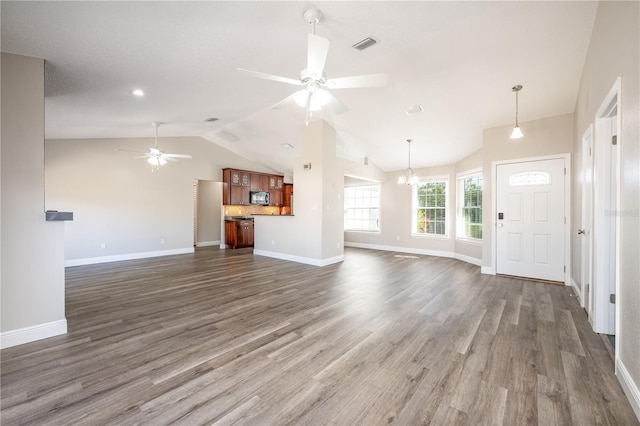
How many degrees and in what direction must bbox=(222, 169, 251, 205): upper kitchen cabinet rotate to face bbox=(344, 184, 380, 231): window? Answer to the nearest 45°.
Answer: approximately 45° to its left

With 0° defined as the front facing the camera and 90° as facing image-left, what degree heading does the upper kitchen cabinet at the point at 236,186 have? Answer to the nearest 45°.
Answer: approximately 315°

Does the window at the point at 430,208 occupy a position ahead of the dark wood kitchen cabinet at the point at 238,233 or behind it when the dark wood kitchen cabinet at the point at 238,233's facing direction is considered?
ahead

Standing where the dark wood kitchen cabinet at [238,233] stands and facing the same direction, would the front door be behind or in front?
in front

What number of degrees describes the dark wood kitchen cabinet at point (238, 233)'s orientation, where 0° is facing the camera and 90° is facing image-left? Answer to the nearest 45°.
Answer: approximately 315°

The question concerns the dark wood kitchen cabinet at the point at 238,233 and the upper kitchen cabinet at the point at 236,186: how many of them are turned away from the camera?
0

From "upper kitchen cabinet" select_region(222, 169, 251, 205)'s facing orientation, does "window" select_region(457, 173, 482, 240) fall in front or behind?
in front
